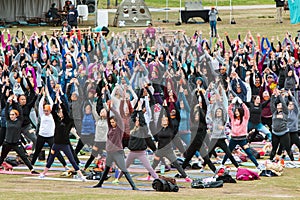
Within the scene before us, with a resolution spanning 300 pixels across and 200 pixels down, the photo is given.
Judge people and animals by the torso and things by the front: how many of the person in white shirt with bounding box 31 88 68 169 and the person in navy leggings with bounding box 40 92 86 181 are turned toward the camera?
2

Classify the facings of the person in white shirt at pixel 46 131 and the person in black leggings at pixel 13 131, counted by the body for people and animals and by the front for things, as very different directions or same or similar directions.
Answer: same or similar directions

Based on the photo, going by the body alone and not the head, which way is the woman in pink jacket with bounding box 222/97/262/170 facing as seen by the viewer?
toward the camera

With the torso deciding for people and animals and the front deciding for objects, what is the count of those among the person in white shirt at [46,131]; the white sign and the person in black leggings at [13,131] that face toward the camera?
3

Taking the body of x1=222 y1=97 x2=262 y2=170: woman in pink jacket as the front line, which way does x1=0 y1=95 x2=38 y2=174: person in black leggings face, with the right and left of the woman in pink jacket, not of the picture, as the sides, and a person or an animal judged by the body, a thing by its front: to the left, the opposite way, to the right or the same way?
the same way

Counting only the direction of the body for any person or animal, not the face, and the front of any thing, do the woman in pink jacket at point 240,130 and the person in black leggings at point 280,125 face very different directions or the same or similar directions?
same or similar directions

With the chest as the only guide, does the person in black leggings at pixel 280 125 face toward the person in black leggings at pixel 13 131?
no

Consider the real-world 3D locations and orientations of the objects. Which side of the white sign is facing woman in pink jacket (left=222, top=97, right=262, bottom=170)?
front

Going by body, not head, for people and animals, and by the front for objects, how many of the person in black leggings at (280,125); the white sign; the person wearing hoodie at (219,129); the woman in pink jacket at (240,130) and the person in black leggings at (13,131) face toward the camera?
5

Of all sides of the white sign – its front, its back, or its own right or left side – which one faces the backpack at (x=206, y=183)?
front

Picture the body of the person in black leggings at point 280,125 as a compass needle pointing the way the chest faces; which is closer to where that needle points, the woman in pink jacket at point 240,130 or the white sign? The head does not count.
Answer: the woman in pink jacket

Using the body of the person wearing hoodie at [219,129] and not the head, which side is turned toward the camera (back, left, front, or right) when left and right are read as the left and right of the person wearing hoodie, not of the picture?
front

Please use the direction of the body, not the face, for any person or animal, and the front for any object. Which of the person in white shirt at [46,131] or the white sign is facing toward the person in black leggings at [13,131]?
the white sign

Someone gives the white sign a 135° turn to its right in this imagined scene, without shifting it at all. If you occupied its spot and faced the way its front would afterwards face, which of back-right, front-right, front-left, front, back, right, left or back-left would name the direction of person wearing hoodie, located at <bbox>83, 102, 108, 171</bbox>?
back-left

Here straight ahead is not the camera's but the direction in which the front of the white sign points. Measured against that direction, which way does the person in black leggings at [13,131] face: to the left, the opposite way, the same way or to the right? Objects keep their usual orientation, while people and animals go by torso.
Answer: the same way

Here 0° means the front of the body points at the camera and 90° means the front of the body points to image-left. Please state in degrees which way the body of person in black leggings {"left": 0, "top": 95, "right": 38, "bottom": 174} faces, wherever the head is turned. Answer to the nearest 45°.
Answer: approximately 0°

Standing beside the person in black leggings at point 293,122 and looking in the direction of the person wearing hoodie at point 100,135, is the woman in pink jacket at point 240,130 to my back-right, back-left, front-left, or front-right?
front-left

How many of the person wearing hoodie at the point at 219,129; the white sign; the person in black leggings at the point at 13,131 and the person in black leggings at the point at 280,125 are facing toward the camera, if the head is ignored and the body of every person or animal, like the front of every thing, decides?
4

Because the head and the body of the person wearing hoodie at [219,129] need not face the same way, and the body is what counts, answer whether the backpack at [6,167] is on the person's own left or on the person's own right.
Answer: on the person's own right
